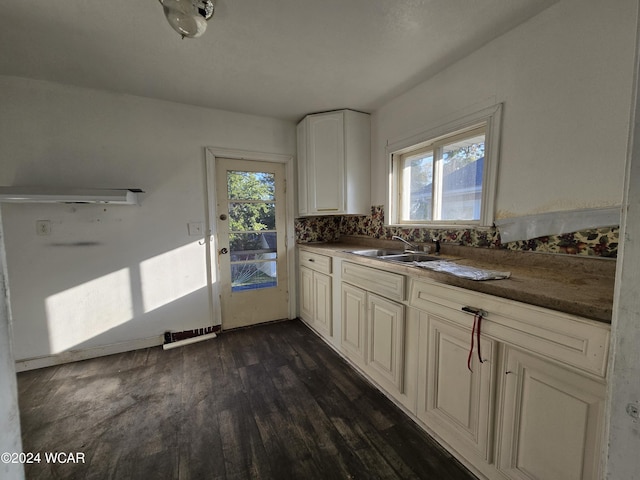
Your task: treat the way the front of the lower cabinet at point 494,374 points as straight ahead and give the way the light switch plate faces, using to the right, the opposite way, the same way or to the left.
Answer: to the left

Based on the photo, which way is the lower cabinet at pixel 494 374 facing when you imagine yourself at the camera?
facing the viewer and to the left of the viewer

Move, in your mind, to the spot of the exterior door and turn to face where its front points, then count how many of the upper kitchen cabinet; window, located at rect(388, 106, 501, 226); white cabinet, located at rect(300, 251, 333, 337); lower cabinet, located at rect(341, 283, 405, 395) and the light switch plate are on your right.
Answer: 1

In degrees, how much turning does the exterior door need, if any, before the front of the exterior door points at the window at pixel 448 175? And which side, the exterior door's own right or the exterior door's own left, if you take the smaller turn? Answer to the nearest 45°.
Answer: approximately 45° to the exterior door's own left

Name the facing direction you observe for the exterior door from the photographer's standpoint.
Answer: facing the viewer

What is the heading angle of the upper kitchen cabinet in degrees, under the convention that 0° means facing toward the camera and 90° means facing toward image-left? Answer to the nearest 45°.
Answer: approximately 45°

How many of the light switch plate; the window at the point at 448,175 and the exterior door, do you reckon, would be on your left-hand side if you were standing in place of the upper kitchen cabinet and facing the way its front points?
1

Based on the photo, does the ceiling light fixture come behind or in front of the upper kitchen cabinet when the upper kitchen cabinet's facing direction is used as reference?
in front

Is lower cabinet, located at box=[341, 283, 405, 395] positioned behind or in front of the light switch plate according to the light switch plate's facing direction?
in front

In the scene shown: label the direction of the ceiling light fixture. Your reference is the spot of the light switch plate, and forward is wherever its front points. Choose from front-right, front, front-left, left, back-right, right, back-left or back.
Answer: front

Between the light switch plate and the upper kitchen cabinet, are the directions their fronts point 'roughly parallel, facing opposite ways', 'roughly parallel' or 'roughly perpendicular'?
roughly perpendicular

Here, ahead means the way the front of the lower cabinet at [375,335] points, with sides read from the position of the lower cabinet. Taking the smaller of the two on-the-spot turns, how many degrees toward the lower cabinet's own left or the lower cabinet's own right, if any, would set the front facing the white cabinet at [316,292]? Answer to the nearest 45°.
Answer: approximately 90° to the lower cabinet's own right

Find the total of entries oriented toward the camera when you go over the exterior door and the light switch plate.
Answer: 2

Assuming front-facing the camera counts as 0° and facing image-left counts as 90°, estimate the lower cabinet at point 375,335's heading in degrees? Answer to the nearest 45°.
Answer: approximately 45°

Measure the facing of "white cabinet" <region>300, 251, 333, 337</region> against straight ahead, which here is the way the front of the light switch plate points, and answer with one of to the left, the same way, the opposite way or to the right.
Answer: to the right
